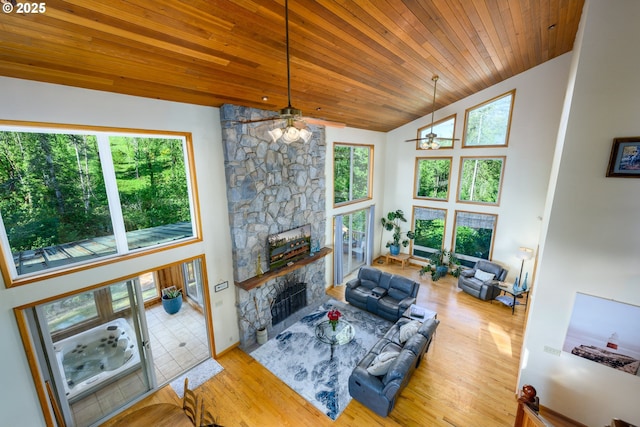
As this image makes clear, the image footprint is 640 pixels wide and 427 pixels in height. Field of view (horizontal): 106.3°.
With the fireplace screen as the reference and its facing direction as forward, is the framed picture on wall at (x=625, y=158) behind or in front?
in front

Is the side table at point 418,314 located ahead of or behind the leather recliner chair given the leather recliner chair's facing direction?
ahead

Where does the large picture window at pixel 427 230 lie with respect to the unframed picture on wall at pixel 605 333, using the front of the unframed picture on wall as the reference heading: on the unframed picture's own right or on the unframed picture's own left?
on the unframed picture's own right

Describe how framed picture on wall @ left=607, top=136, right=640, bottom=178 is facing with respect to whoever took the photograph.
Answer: facing the viewer and to the left of the viewer

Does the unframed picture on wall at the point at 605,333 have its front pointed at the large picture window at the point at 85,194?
yes

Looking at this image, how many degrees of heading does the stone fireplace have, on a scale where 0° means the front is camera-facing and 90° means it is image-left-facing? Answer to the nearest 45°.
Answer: approximately 315°

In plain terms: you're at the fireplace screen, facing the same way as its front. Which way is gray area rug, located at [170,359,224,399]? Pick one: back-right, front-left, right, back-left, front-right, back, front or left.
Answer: right

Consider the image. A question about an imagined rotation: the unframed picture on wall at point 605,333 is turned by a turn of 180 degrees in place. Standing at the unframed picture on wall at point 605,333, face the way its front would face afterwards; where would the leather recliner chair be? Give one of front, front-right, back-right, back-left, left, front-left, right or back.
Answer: left

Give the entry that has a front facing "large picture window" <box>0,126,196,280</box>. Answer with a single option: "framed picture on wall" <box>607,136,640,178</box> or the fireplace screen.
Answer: the framed picture on wall

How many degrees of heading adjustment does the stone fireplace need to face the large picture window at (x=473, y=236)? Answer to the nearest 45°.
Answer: approximately 45° to its left
